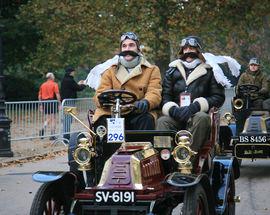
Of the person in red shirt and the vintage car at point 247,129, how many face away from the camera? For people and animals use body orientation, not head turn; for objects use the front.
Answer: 1

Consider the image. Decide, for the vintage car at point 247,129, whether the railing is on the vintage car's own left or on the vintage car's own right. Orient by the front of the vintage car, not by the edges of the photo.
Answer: on the vintage car's own right

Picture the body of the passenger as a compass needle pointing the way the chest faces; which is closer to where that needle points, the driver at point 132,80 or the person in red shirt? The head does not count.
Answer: the driver

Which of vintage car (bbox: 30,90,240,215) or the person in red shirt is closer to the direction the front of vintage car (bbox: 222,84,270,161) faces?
the vintage car

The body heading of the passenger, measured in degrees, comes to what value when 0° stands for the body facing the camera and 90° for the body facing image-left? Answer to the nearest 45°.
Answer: approximately 0°

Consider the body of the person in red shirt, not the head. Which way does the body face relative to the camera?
away from the camera

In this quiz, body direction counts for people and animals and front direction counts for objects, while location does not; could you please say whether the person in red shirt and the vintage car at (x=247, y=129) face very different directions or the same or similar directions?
very different directions

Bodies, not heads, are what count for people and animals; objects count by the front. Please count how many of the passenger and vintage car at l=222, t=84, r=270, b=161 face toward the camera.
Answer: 2

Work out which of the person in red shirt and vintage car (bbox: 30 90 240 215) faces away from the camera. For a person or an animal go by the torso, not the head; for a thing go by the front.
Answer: the person in red shirt

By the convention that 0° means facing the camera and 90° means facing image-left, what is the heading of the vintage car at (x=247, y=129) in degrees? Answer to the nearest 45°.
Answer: approximately 0°

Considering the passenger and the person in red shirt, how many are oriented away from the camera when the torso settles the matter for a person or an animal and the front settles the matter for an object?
1
